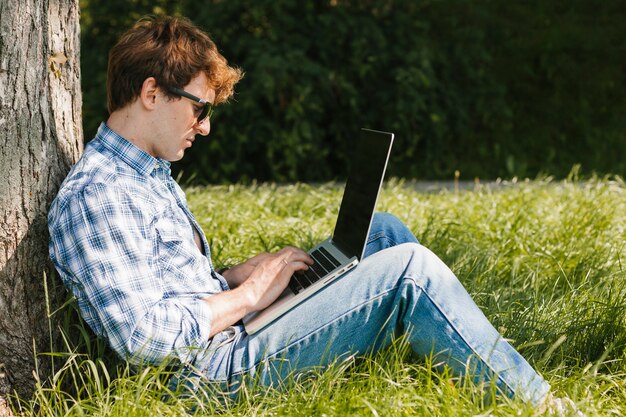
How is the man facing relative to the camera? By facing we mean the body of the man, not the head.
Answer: to the viewer's right

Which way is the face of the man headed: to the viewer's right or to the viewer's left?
to the viewer's right

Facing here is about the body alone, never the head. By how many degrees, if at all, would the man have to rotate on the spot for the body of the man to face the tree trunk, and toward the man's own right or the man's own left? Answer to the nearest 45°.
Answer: approximately 180°
